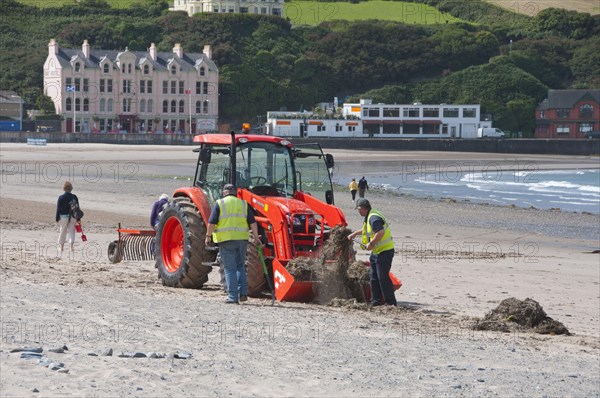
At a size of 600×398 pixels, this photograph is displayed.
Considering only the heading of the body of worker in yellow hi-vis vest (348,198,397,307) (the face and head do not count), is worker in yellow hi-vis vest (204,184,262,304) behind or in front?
in front

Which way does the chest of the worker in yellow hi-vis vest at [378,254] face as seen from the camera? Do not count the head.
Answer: to the viewer's left

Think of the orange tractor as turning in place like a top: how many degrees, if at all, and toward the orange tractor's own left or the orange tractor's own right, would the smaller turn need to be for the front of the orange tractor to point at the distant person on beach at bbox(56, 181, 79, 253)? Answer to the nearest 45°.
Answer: approximately 180°

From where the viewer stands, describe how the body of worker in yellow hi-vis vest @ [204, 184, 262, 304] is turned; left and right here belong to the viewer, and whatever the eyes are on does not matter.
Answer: facing away from the viewer

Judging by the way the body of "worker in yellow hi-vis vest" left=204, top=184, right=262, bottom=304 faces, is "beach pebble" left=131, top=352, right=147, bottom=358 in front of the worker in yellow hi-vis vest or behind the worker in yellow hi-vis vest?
behind

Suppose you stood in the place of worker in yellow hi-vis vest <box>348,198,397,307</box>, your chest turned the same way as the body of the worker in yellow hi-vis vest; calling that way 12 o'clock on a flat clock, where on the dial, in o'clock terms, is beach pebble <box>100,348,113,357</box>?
The beach pebble is roughly at 10 o'clock from the worker in yellow hi-vis vest.

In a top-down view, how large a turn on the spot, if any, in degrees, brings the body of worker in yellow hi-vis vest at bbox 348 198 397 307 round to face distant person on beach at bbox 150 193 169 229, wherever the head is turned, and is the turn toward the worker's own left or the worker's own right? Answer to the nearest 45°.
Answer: approximately 45° to the worker's own right

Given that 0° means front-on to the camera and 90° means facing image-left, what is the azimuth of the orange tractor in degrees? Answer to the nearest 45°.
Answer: approximately 315°

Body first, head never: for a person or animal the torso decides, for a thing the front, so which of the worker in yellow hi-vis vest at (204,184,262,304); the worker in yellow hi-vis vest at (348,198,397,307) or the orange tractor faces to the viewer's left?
the worker in yellow hi-vis vest at (348,198,397,307)

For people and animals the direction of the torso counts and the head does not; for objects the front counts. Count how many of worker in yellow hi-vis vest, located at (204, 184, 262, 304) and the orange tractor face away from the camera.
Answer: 1

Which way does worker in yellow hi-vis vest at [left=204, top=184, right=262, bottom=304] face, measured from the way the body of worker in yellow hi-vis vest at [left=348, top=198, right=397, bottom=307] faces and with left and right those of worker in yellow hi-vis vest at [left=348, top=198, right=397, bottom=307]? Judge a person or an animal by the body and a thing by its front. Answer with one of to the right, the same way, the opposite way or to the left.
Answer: to the right

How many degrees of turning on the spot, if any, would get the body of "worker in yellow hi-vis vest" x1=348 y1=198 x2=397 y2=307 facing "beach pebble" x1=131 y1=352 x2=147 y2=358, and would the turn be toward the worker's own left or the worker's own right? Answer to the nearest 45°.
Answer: approximately 45° to the worker's own left

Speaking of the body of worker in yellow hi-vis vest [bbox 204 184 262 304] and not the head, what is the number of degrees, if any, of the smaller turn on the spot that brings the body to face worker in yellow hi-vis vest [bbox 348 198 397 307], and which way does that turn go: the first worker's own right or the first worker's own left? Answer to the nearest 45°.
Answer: approximately 90° to the first worker's own right
